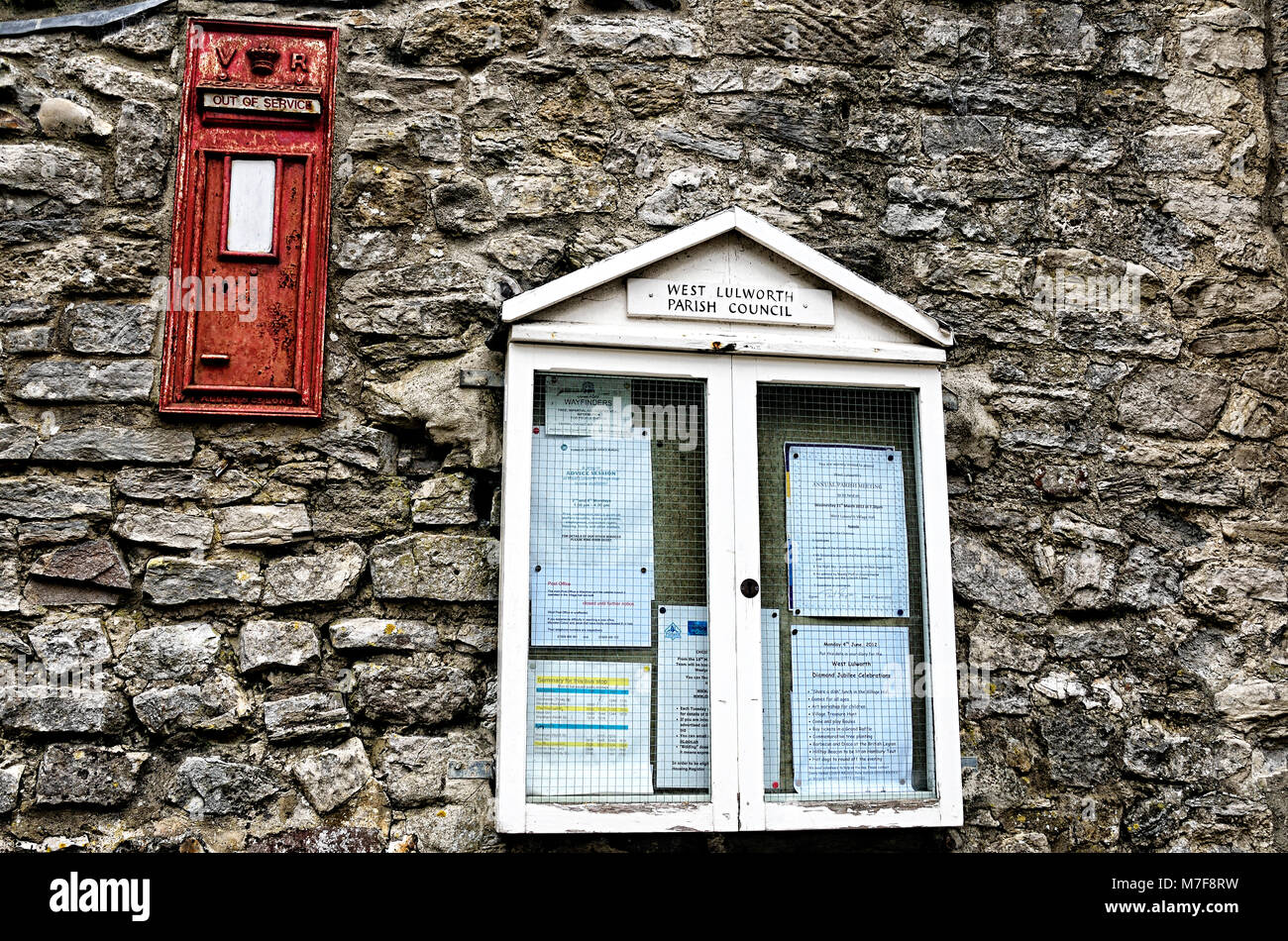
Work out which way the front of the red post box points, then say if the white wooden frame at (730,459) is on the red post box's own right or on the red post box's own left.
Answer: on the red post box's own left

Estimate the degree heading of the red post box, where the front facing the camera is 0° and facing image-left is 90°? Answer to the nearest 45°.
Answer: approximately 0°

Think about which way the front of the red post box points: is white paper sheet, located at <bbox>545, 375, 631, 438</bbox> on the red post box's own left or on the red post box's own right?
on the red post box's own left
